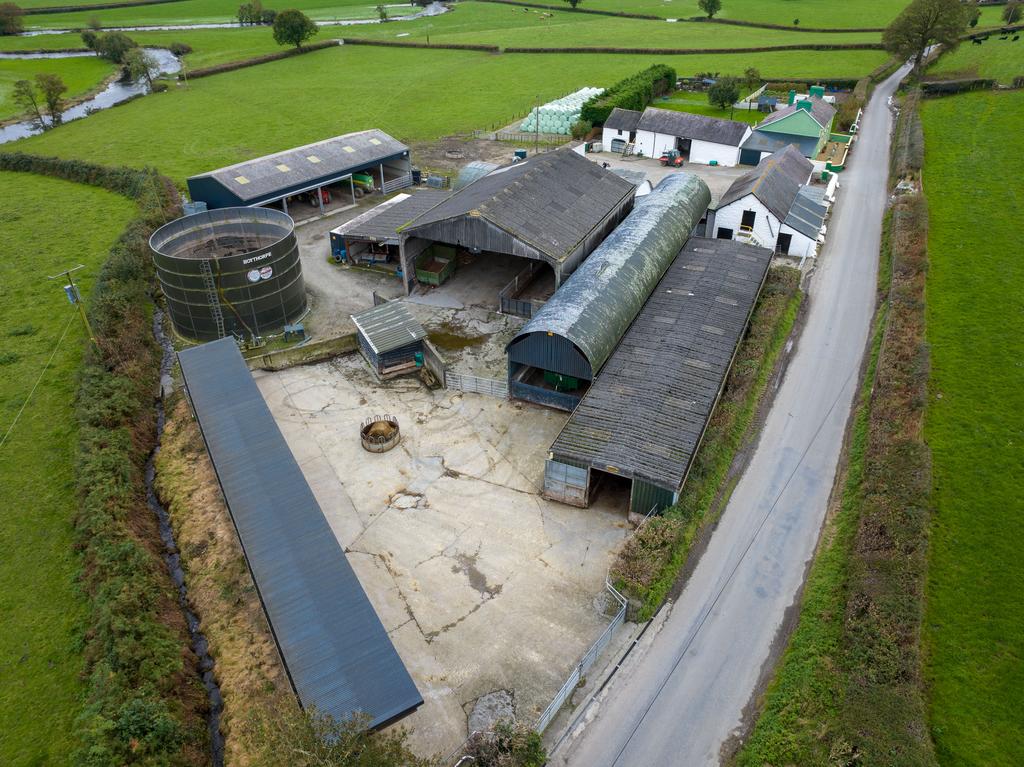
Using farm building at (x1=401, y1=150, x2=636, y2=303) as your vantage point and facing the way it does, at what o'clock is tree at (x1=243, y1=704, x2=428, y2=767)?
The tree is roughly at 11 o'clock from the farm building.

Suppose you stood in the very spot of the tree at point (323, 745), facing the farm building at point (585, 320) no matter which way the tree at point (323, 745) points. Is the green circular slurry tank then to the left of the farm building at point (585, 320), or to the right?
left

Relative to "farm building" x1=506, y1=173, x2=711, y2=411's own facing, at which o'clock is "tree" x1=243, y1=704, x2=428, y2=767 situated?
The tree is roughly at 11 o'clock from the farm building.

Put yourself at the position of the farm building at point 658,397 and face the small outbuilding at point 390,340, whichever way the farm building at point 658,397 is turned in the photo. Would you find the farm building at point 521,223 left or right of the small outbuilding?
right

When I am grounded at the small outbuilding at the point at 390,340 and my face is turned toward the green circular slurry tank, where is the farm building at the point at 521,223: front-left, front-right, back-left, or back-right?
back-right

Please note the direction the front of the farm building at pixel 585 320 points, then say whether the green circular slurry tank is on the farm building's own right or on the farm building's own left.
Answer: on the farm building's own right

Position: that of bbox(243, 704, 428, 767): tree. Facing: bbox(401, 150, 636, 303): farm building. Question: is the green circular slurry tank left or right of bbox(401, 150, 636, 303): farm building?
left

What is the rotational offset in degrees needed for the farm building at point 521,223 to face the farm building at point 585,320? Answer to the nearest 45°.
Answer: approximately 45° to its left

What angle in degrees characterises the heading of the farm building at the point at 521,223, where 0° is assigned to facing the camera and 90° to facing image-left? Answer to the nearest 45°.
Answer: approximately 45°

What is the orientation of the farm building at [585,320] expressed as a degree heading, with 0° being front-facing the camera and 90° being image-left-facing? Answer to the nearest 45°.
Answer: approximately 45°

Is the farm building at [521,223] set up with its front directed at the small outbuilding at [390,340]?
yes

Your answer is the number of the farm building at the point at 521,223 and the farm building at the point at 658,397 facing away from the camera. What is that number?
0

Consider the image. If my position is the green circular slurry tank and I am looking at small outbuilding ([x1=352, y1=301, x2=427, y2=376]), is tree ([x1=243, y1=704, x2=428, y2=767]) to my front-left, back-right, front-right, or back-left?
front-right

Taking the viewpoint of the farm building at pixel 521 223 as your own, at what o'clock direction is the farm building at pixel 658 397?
the farm building at pixel 658 397 is roughly at 10 o'clock from the farm building at pixel 521 223.
